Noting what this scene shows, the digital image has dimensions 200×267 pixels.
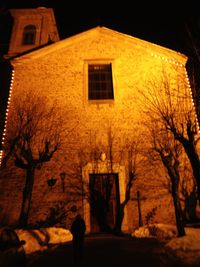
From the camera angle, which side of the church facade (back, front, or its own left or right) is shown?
front

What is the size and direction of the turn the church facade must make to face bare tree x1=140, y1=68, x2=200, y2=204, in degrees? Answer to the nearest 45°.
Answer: approximately 90° to its left
